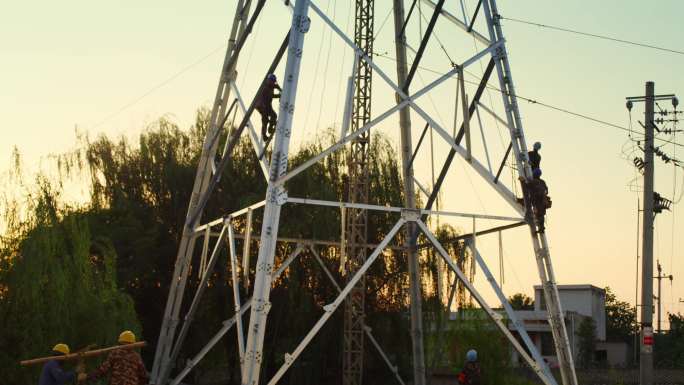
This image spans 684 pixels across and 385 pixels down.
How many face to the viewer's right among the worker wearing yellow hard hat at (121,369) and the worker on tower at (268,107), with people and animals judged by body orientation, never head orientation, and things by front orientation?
1

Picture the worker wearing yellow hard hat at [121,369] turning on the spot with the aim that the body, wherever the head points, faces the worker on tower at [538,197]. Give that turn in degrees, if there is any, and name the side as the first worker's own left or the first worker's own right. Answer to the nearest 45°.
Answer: approximately 90° to the first worker's own right

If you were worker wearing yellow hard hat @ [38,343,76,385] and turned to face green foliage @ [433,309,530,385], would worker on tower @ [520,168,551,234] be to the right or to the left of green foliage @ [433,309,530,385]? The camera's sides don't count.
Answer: right

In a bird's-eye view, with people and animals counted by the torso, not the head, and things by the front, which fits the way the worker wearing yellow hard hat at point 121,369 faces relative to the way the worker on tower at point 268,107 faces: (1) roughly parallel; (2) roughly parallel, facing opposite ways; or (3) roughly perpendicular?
roughly perpendicular

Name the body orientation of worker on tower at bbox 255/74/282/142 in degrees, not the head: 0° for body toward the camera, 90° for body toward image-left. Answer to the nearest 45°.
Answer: approximately 270°

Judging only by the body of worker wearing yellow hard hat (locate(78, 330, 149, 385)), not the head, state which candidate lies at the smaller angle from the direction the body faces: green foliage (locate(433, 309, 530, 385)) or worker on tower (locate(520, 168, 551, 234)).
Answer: the green foliage
